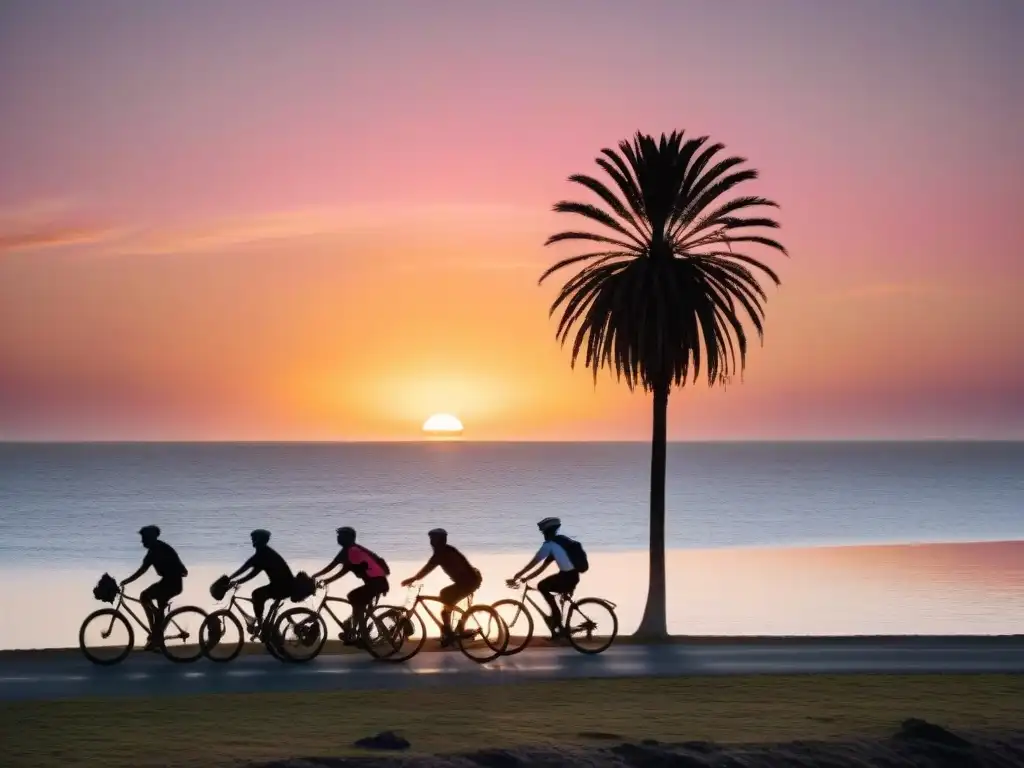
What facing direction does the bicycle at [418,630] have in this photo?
to the viewer's left

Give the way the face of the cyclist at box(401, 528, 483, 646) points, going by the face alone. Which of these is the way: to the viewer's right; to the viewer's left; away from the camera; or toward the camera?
to the viewer's left

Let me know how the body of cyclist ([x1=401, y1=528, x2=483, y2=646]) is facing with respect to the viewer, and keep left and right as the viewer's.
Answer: facing to the left of the viewer

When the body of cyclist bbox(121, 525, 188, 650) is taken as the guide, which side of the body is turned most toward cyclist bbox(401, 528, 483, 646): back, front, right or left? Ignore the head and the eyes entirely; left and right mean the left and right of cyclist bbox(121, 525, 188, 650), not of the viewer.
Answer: back

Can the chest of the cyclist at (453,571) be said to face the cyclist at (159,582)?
yes

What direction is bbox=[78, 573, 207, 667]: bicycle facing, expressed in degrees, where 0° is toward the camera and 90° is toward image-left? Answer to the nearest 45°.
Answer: approximately 90°

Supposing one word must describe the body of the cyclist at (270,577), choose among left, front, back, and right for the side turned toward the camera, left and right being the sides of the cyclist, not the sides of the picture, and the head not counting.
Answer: left

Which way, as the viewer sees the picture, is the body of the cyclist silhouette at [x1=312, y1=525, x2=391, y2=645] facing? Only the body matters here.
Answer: to the viewer's left
